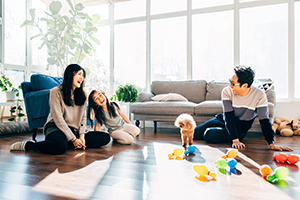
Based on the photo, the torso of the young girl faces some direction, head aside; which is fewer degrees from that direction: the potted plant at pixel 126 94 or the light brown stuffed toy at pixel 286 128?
the light brown stuffed toy

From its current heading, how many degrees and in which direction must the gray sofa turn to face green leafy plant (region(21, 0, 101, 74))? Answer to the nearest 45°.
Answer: approximately 90° to its right

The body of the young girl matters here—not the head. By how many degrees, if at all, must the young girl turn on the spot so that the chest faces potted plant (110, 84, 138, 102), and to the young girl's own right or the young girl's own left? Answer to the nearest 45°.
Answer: approximately 135° to the young girl's own left

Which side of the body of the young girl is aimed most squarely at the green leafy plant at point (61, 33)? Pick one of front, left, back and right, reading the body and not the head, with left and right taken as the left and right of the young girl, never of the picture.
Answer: back

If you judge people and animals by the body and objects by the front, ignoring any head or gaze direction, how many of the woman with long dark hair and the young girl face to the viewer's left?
0

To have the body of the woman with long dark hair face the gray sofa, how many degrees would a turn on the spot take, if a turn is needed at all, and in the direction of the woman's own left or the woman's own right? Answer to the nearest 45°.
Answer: approximately 90° to the woman's own left

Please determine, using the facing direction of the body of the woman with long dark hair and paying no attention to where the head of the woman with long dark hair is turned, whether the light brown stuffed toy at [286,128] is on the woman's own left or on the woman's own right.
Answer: on the woman's own left

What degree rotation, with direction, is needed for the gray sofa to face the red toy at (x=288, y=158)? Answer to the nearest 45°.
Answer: approximately 45° to its left

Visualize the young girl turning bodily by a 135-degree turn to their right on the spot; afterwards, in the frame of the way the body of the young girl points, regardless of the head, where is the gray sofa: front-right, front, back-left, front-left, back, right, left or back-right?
back-right

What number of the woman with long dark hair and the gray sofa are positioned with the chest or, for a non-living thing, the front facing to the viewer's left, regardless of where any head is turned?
0

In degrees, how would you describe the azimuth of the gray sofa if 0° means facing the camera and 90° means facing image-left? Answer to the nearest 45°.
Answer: approximately 0°

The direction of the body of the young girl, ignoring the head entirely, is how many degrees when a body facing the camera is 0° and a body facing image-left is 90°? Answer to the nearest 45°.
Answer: approximately 315°

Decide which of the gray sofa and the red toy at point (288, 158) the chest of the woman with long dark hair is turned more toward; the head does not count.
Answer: the red toy
